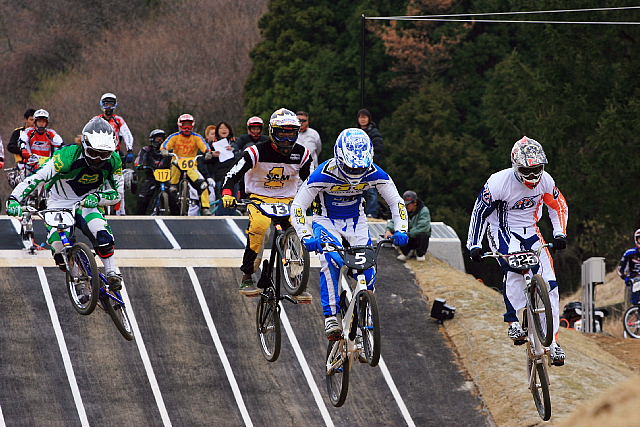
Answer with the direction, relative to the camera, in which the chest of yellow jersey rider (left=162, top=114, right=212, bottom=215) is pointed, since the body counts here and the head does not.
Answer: toward the camera

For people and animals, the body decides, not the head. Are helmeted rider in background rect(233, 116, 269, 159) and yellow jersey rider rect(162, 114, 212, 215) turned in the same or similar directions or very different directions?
same or similar directions

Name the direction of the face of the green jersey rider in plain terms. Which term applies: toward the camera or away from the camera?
toward the camera

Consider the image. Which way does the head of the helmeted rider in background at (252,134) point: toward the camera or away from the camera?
toward the camera

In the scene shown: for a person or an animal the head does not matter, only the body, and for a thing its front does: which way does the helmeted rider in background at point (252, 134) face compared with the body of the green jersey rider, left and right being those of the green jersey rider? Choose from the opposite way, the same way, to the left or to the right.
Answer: the same way

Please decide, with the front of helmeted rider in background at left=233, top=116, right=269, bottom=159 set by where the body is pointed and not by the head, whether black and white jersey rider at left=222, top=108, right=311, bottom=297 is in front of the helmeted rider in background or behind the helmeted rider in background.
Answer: in front

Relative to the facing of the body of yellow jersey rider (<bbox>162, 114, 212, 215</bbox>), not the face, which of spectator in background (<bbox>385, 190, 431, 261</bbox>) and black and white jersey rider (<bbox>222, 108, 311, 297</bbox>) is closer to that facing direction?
the black and white jersey rider

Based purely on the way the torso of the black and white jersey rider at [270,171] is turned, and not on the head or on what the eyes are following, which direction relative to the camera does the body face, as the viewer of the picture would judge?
toward the camera

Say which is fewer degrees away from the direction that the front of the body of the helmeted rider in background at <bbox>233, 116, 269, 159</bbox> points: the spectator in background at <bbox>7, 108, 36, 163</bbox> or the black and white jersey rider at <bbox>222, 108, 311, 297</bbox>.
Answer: the black and white jersey rider

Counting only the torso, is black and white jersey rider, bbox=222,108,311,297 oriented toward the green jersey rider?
no

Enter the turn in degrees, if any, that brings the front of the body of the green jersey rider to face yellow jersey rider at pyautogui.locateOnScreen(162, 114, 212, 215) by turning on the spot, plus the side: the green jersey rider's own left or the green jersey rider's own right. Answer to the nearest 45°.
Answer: approximately 180°

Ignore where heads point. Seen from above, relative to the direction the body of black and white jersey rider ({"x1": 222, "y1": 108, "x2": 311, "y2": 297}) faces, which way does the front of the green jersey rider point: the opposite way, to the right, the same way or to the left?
the same way
